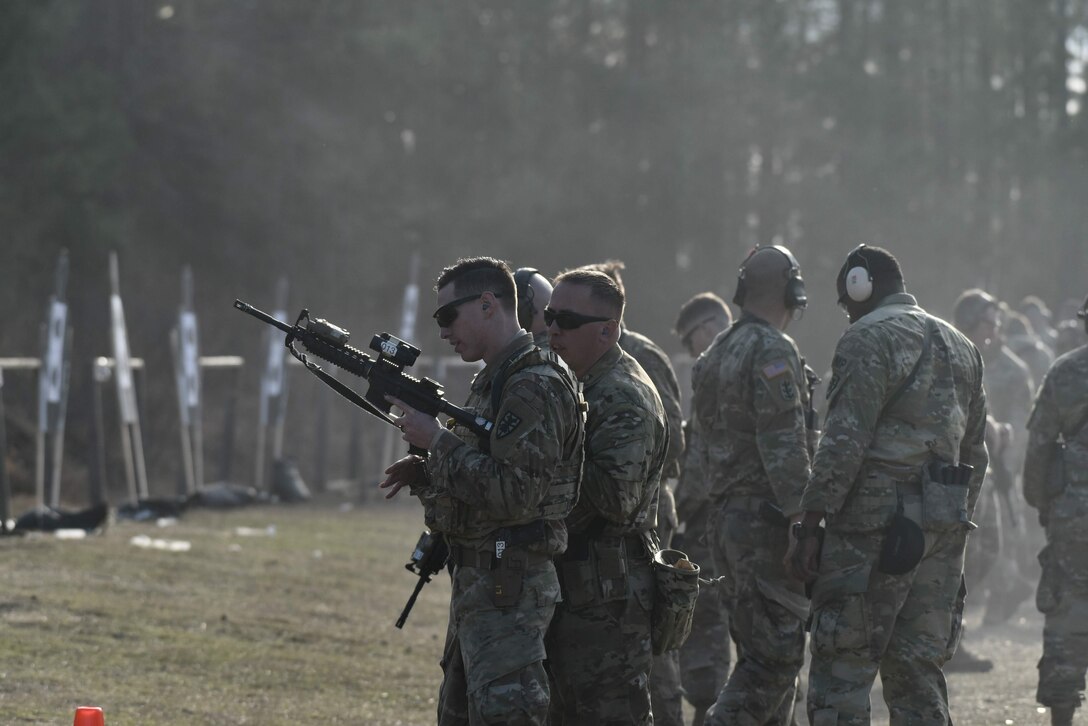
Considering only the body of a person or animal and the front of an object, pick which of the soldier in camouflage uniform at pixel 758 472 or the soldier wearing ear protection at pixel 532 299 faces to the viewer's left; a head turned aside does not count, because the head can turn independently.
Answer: the soldier wearing ear protection

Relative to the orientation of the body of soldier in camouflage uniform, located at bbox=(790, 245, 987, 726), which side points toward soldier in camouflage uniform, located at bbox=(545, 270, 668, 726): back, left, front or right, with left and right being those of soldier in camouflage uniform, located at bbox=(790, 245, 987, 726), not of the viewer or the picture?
left

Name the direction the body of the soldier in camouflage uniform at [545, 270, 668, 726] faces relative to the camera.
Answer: to the viewer's left

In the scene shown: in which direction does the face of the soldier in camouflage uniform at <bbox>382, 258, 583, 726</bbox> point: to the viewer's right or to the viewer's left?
to the viewer's left

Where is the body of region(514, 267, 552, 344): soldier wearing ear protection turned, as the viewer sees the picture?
to the viewer's left

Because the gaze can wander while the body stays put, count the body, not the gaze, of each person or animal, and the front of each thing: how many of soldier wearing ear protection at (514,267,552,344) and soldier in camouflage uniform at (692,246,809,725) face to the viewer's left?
1

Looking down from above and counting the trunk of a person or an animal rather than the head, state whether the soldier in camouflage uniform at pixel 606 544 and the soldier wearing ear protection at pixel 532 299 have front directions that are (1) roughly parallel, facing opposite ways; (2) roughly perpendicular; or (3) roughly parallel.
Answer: roughly parallel

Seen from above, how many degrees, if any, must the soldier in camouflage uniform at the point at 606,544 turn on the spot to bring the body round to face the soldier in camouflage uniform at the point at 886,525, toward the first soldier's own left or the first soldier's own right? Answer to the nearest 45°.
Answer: approximately 135° to the first soldier's own right

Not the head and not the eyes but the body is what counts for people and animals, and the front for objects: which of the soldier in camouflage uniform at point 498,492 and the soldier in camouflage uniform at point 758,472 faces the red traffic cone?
the soldier in camouflage uniform at point 498,492

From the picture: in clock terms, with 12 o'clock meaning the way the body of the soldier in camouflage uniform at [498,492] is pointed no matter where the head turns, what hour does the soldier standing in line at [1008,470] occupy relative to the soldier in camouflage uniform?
The soldier standing in line is roughly at 4 o'clock from the soldier in camouflage uniform.

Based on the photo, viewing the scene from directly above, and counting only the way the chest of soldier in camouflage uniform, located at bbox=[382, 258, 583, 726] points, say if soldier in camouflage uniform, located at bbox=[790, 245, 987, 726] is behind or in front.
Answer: behind

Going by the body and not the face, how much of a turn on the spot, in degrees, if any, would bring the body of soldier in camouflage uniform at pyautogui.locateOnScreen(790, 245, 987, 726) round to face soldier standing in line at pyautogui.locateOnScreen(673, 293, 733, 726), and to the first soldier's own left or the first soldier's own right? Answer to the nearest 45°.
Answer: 0° — they already face them
